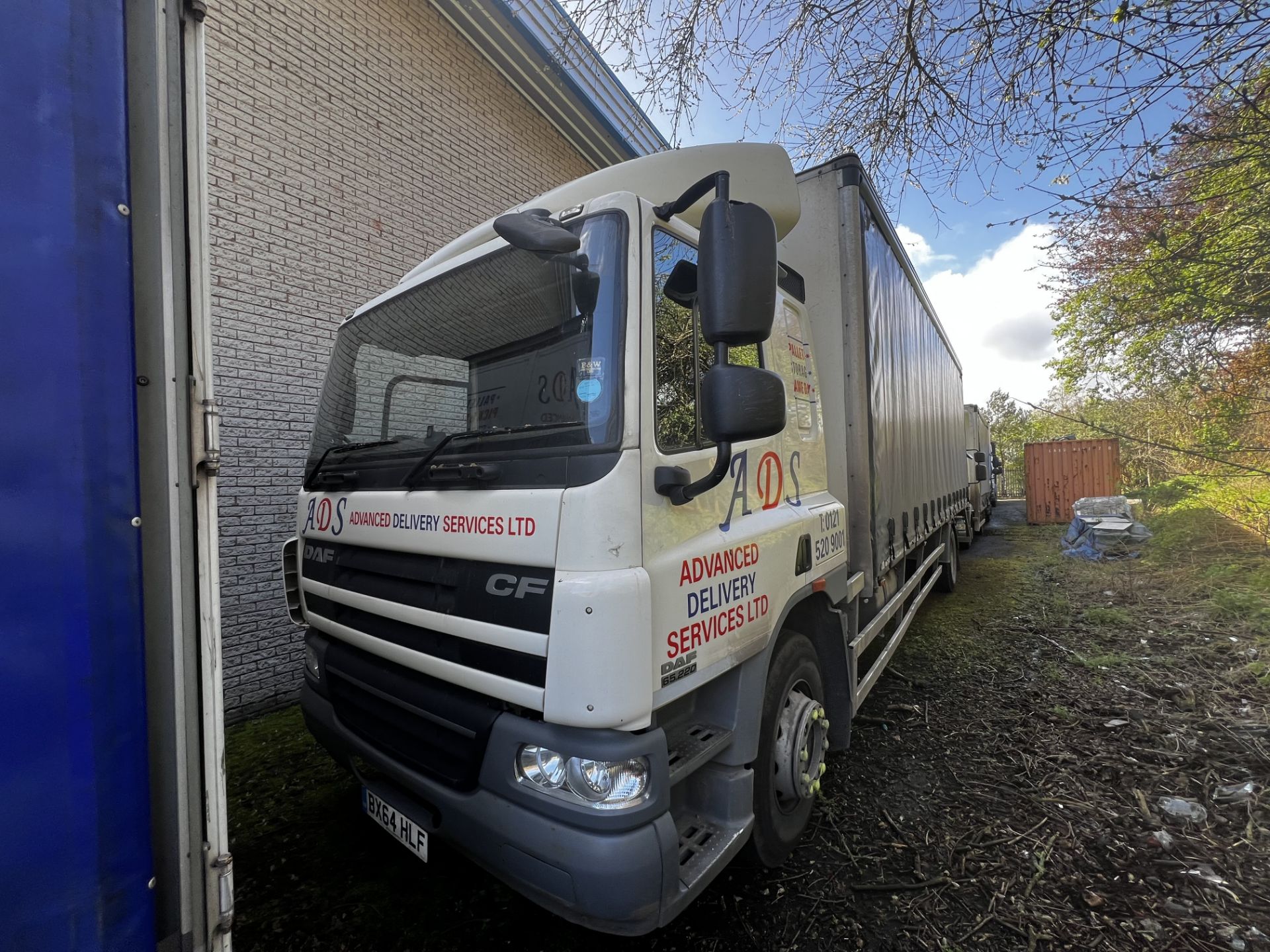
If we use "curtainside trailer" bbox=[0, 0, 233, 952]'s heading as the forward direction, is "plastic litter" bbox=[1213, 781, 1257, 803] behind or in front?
behind

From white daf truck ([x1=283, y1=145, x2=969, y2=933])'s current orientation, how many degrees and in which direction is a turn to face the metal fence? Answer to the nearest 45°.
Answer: approximately 180°

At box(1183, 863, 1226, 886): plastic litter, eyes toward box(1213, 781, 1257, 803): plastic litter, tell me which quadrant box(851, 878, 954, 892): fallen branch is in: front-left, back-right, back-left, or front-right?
back-left

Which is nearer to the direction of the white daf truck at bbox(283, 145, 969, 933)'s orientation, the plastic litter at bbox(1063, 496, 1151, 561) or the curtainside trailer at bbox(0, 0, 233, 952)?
the curtainside trailer

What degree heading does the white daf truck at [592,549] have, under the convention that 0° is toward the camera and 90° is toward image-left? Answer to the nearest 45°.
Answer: approximately 45°

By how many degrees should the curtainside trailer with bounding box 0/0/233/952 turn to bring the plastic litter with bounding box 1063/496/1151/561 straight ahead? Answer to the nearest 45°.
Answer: approximately 180°

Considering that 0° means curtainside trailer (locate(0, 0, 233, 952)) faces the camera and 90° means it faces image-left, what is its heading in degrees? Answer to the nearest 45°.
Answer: approximately 90°
